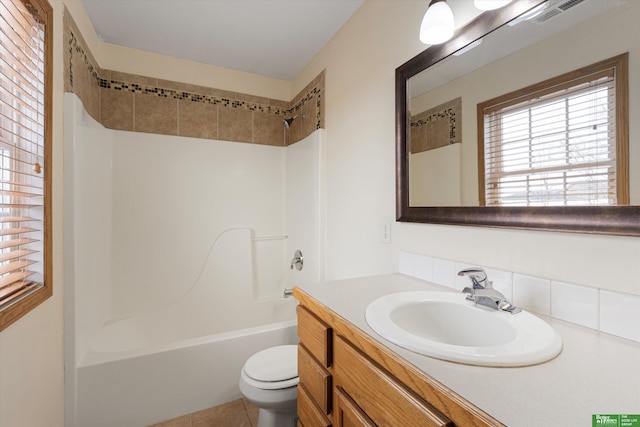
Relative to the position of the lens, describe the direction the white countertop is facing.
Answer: facing the viewer and to the left of the viewer

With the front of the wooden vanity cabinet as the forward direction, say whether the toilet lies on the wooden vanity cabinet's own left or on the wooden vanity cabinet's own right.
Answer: on the wooden vanity cabinet's own right

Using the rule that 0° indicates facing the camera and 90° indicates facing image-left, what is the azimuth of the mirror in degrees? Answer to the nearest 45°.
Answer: approximately 45°

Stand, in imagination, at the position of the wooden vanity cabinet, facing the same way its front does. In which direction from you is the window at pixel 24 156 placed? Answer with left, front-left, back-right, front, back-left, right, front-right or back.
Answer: front-right

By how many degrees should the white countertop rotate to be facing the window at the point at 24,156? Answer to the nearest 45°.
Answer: approximately 45° to its right

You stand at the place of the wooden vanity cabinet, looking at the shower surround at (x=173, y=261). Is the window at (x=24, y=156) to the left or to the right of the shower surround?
left

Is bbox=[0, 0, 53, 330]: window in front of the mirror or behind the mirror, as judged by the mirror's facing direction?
in front

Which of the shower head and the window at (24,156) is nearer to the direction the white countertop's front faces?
the window

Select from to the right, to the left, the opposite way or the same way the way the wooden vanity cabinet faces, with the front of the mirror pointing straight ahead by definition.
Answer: the same way

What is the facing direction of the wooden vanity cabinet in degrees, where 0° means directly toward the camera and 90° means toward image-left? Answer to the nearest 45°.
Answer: approximately 45°

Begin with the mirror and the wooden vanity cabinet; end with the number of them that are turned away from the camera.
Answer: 0
